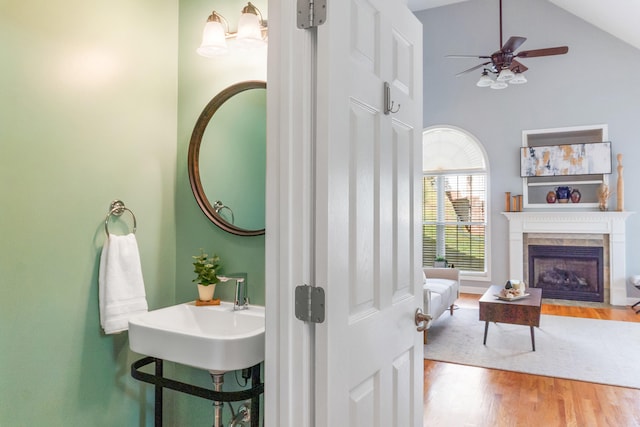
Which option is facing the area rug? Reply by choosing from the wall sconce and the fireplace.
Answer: the fireplace

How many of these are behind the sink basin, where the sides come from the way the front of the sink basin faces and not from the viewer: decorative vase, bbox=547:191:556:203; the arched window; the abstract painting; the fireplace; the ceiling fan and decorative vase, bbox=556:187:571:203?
6

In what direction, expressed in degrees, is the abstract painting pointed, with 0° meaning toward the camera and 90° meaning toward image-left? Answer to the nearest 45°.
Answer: approximately 0°

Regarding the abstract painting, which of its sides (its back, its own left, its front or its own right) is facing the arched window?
right

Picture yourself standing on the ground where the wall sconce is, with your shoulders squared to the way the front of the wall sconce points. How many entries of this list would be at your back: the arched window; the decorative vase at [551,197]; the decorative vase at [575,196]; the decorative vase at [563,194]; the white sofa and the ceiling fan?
6

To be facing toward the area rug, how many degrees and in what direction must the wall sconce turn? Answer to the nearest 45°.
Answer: approximately 180°

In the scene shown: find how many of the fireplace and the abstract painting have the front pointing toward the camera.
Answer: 2

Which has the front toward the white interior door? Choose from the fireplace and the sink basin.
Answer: the fireplace

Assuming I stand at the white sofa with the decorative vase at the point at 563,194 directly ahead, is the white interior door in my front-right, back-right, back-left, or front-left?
back-right
